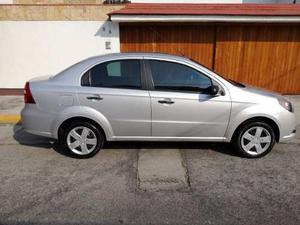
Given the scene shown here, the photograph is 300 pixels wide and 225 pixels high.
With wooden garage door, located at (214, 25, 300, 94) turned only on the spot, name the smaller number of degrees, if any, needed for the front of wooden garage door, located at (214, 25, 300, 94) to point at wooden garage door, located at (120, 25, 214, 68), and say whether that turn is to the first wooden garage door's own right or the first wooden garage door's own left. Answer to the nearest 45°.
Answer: approximately 90° to the first wooden garage door's own right

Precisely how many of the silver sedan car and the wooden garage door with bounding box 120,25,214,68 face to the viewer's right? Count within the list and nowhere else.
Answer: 1

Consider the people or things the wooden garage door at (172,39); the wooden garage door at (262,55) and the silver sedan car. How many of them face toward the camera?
2

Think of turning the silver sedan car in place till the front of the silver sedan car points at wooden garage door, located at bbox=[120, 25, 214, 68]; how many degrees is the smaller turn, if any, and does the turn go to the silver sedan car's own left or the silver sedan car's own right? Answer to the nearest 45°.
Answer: approximately 90° to the silver sedan car's own left

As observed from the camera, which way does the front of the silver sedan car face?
facing to the right of the viewer

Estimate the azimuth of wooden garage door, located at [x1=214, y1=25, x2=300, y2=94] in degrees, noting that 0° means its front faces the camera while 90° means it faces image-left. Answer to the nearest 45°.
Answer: approximately 0°

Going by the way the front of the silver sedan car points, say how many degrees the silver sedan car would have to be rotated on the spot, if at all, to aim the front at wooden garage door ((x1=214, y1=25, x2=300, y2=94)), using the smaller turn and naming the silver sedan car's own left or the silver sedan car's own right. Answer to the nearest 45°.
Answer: approximately 45° to the silver sedan car's own left

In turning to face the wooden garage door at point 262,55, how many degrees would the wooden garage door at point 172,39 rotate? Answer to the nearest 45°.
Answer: approximately 90° to its left

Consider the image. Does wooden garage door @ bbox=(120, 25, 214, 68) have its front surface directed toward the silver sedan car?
yes

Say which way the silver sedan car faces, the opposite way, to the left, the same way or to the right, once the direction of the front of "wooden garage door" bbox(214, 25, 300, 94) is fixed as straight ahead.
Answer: to the left

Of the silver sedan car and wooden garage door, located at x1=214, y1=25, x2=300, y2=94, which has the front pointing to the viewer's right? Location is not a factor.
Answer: the silver sedan car

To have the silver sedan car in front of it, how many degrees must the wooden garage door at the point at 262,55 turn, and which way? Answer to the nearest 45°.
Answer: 0° — it already faces it
